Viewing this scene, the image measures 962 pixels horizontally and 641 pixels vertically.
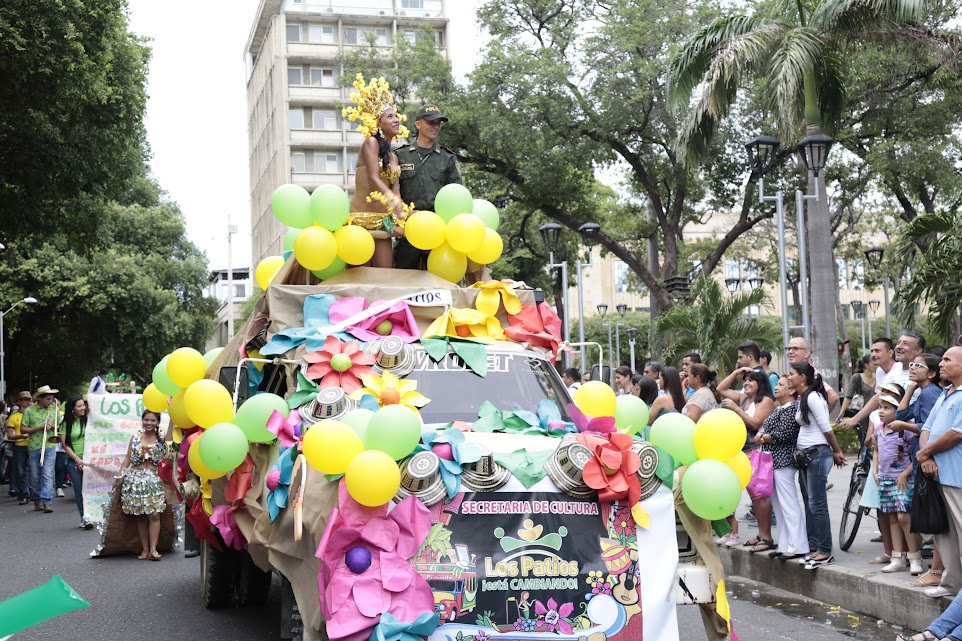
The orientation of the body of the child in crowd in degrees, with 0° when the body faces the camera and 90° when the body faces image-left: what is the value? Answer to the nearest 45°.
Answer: approximately 45°

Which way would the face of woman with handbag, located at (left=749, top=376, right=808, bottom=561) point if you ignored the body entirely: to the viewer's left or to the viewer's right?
to the viewer's left

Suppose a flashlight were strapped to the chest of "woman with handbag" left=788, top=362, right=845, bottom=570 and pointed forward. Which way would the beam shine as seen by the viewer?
to the viewer's left

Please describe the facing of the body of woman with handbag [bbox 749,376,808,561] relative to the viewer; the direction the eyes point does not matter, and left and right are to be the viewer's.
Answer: facing to the left of the viewer
